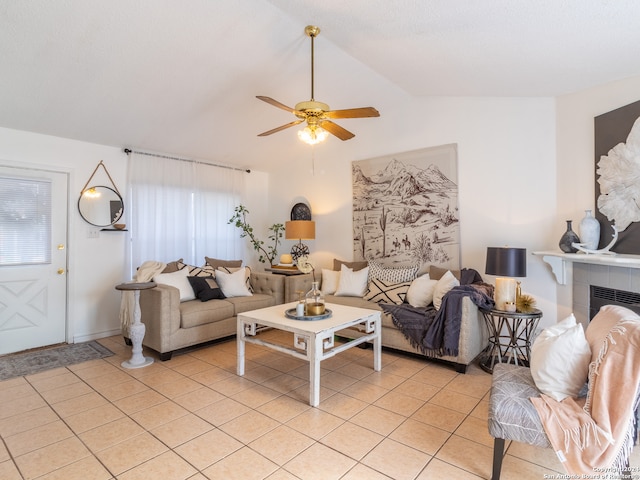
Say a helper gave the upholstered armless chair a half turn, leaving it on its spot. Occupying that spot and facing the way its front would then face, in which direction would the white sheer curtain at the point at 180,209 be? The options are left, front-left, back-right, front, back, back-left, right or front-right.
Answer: back

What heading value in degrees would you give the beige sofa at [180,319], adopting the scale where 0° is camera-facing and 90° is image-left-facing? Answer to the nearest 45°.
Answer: approximately 315°

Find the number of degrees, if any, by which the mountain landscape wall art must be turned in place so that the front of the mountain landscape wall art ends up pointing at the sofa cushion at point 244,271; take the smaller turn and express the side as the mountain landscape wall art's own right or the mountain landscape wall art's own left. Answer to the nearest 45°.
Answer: approximately 45° to the mountain landscape wall art's own right

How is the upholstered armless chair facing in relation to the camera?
to the viewer's left

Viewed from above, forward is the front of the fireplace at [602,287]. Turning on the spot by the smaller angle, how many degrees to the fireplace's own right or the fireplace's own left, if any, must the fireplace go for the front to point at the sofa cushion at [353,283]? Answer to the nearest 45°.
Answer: approximately 45° to the fireplace's own right

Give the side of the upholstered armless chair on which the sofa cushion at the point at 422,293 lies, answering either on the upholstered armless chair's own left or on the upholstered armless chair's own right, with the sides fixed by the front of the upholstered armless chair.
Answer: on the upholstered armless chair's own right

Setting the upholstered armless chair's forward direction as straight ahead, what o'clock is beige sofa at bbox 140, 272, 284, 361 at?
The beige sofa is roughly at 12 o'clock from the upholstered armless chair.

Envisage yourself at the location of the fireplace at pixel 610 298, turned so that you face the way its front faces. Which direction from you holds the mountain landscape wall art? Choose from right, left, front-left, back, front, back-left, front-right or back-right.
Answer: front-right

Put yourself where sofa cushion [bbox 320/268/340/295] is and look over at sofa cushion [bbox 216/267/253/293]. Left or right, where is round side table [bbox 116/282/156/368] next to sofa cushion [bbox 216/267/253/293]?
left

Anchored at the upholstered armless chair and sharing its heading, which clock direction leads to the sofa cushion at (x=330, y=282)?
The sofa cushion is roughly at 1 o'clock from the upholstered armless chair.

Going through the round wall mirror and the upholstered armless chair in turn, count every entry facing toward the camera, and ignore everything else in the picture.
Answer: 1

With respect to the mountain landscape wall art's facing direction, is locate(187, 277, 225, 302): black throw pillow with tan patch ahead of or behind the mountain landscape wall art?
ahead

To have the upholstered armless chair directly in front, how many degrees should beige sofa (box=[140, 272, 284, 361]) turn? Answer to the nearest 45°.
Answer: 0° — it already faces it
